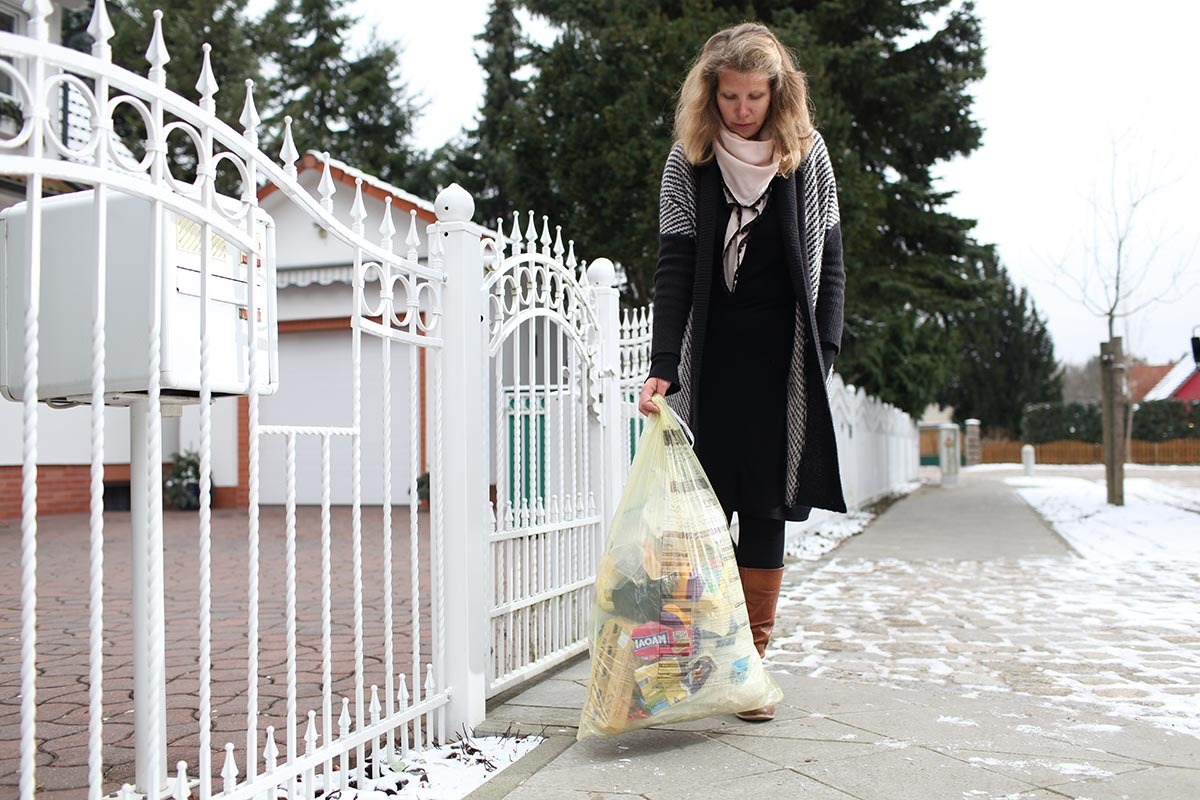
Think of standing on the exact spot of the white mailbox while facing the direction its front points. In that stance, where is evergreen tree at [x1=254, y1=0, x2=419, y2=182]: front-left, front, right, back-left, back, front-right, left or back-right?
back-left

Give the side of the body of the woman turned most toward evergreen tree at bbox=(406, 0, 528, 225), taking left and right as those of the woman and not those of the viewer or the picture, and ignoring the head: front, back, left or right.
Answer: back

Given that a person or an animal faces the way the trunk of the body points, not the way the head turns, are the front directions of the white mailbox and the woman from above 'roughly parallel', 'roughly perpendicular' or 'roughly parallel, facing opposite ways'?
roughly perpendicular

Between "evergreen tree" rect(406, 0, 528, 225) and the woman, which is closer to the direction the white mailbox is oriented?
the woman

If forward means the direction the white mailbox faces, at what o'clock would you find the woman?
The woman is roughly at 10 o'clock from the white mailbox.

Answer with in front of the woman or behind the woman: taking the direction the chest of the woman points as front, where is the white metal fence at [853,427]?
behind

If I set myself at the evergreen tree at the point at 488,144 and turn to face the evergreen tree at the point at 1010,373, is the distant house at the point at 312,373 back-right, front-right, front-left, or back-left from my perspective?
back-right
